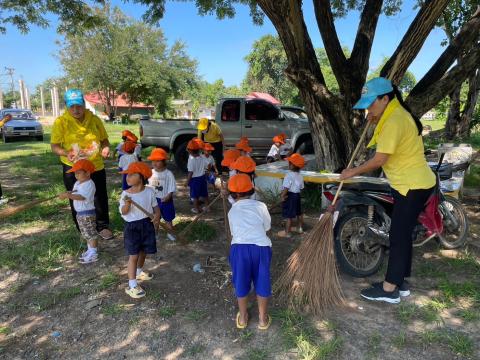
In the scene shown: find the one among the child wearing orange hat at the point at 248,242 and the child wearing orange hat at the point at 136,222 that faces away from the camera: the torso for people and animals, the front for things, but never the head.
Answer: the child wearing orange hat at the point at 248,242

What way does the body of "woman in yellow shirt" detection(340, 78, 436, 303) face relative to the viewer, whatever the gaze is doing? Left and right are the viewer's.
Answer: facing to the left of the viewer

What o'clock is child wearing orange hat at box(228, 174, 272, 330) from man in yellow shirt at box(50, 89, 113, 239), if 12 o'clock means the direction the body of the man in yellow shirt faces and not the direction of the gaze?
The child wearing orange hat is roughly at 11 o'clock from the man in yellow shirt.

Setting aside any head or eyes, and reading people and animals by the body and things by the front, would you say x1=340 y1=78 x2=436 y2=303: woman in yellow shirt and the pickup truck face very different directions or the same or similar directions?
very different directions

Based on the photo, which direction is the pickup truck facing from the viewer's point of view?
to the viewer's right

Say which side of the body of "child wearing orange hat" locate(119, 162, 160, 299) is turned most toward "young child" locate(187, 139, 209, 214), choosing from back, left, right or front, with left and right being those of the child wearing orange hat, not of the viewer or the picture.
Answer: back

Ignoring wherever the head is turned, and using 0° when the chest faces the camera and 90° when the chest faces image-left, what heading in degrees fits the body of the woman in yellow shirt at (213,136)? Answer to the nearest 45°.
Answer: approximately 45°

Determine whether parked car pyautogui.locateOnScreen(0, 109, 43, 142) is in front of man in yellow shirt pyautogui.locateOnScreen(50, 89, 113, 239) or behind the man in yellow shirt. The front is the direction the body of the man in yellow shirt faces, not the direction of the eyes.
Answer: behind

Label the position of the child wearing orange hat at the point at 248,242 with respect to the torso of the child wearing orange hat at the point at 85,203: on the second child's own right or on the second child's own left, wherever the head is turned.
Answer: on the second child's own left

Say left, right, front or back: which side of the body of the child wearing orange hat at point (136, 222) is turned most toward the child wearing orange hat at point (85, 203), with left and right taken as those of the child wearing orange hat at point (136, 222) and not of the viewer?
back

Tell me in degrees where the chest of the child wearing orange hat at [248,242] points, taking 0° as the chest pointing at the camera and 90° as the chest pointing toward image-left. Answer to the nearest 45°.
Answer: approximately 180°
